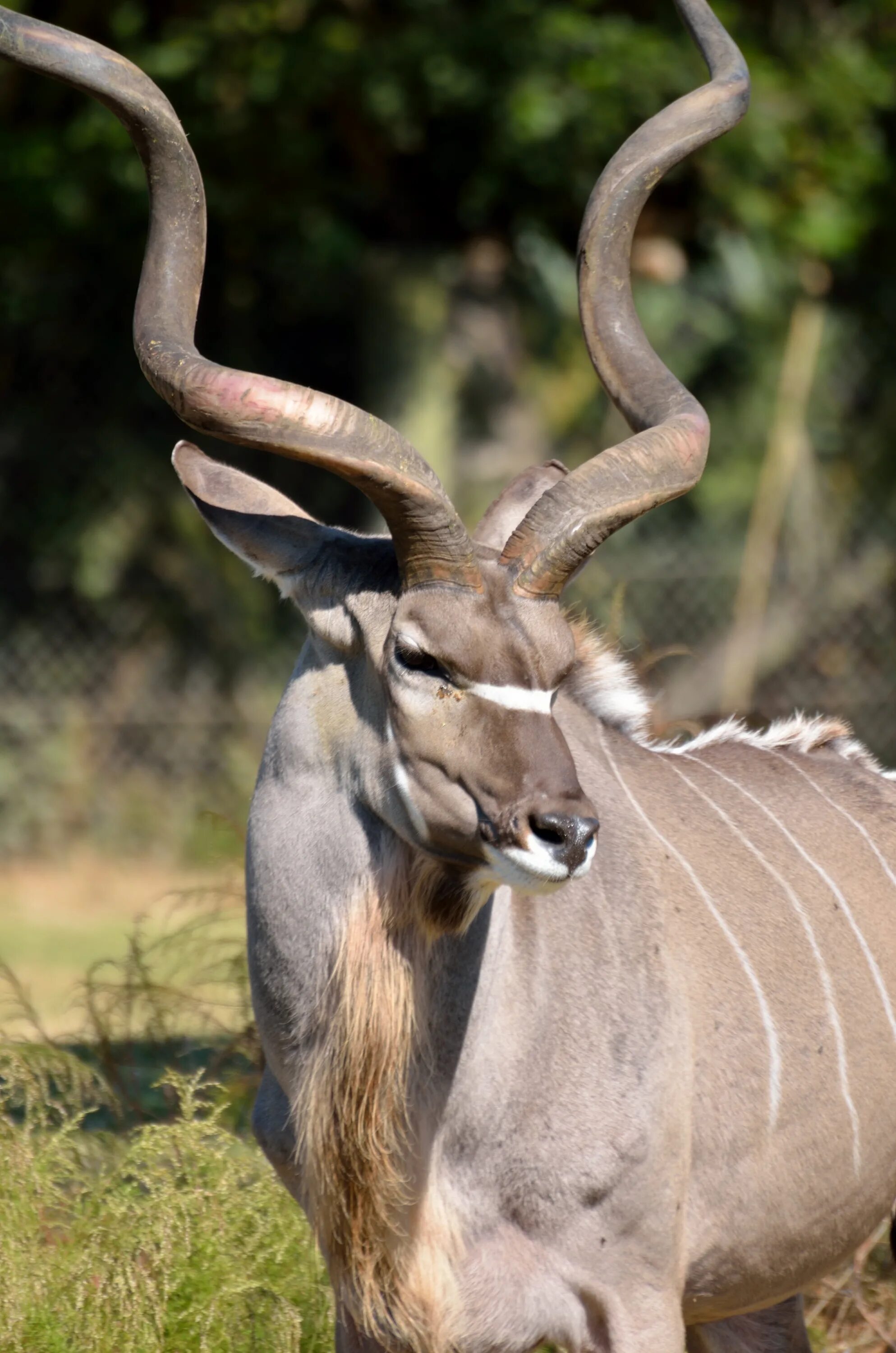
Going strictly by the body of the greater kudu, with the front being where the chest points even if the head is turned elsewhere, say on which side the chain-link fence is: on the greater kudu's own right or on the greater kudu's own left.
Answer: on the greater kudu's own right

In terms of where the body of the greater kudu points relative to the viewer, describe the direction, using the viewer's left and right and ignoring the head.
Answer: facing the viewer and to the left of the viewer
